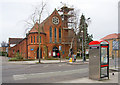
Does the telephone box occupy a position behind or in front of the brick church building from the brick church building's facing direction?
in front

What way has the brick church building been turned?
toward the camera
